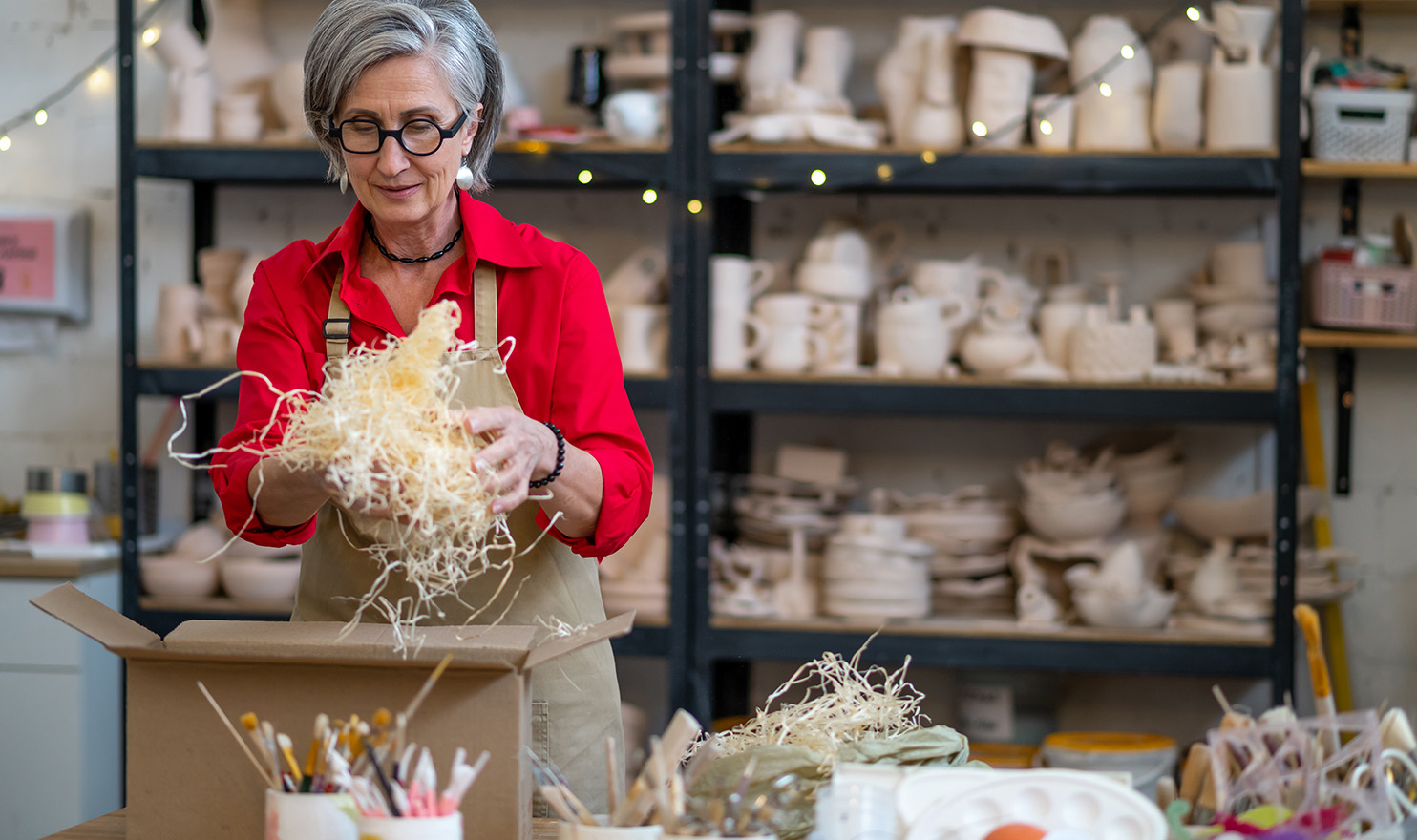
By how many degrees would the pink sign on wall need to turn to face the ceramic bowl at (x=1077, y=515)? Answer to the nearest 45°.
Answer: approximately 45° to its left

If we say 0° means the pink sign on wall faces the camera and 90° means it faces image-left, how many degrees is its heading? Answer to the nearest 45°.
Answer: approximately 0°

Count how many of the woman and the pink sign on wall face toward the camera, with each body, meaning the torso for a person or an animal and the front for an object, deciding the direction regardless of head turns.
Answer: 2

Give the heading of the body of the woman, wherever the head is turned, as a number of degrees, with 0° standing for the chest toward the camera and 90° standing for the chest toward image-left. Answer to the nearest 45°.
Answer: approximately 0°

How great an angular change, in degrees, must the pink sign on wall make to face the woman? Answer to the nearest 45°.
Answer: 0° — it already faces them

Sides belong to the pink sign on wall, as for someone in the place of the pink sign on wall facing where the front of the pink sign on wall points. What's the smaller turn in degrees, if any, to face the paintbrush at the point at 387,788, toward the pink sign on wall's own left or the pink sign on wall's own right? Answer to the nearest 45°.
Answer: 0° — it already faces it
